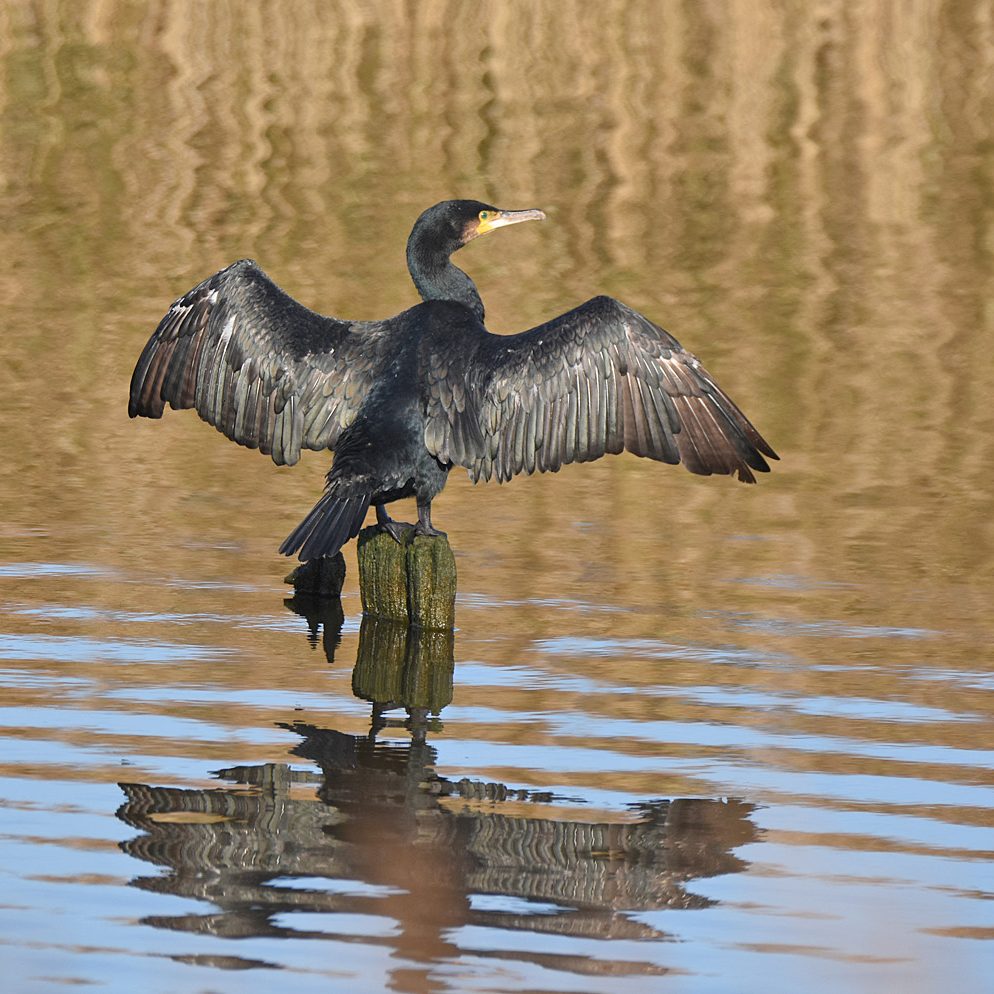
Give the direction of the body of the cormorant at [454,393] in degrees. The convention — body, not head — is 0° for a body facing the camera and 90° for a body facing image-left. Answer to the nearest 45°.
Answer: approximately 225°
